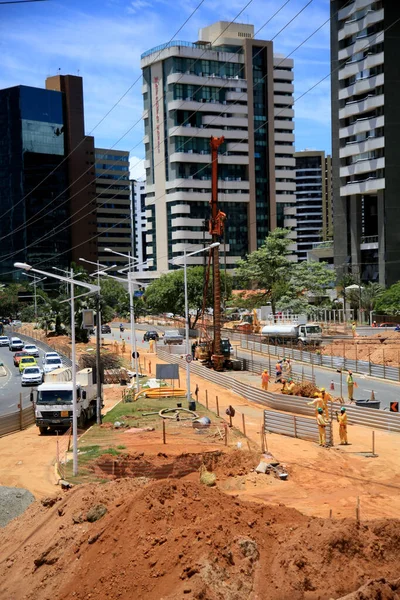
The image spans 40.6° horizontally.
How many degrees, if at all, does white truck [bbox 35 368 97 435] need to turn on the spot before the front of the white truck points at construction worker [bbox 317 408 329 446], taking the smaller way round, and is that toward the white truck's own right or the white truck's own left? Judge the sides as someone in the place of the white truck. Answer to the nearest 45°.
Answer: approximately 45° to the white truck's own left

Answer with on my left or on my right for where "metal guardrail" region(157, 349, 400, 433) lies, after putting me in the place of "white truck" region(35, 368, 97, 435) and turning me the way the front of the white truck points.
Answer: on my left

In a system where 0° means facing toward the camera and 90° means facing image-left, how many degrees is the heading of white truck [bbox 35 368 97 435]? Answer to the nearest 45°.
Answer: approximately 0°

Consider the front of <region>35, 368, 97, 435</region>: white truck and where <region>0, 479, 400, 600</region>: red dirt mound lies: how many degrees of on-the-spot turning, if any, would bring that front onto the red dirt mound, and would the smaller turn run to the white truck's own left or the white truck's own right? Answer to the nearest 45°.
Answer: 0° — it already faces it

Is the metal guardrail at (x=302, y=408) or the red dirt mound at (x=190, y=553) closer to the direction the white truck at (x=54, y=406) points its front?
the red dirt mound

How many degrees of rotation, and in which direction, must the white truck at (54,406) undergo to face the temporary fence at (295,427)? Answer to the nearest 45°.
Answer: approximately 90° to its left

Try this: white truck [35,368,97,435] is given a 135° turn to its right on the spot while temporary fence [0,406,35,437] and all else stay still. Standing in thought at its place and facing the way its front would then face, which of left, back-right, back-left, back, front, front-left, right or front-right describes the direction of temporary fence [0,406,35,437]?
left

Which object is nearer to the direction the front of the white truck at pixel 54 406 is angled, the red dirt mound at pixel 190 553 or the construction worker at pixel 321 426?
the red dirt mound
